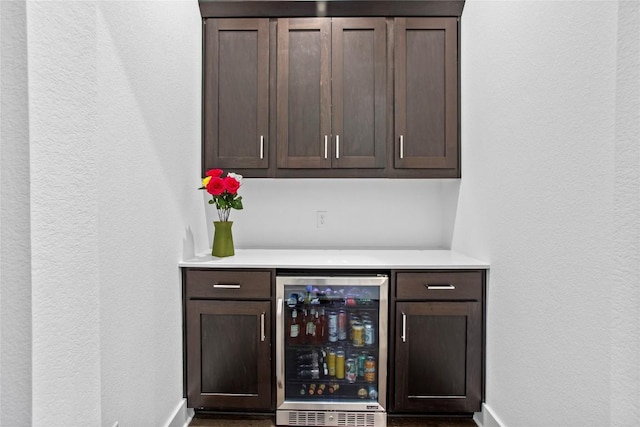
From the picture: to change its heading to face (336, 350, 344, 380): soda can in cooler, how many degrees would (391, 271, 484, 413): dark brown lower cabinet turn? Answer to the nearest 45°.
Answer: approximately 90° to its right

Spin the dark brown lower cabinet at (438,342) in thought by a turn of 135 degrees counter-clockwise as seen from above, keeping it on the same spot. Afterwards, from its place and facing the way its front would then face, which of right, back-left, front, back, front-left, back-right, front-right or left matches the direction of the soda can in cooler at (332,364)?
back-left

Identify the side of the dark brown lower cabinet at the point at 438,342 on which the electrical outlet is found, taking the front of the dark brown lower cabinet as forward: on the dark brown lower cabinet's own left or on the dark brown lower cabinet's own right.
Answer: on the dark brown lower cabinet's own right

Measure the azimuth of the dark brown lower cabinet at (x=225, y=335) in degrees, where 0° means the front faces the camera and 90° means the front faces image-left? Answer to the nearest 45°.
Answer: approximately 0°
